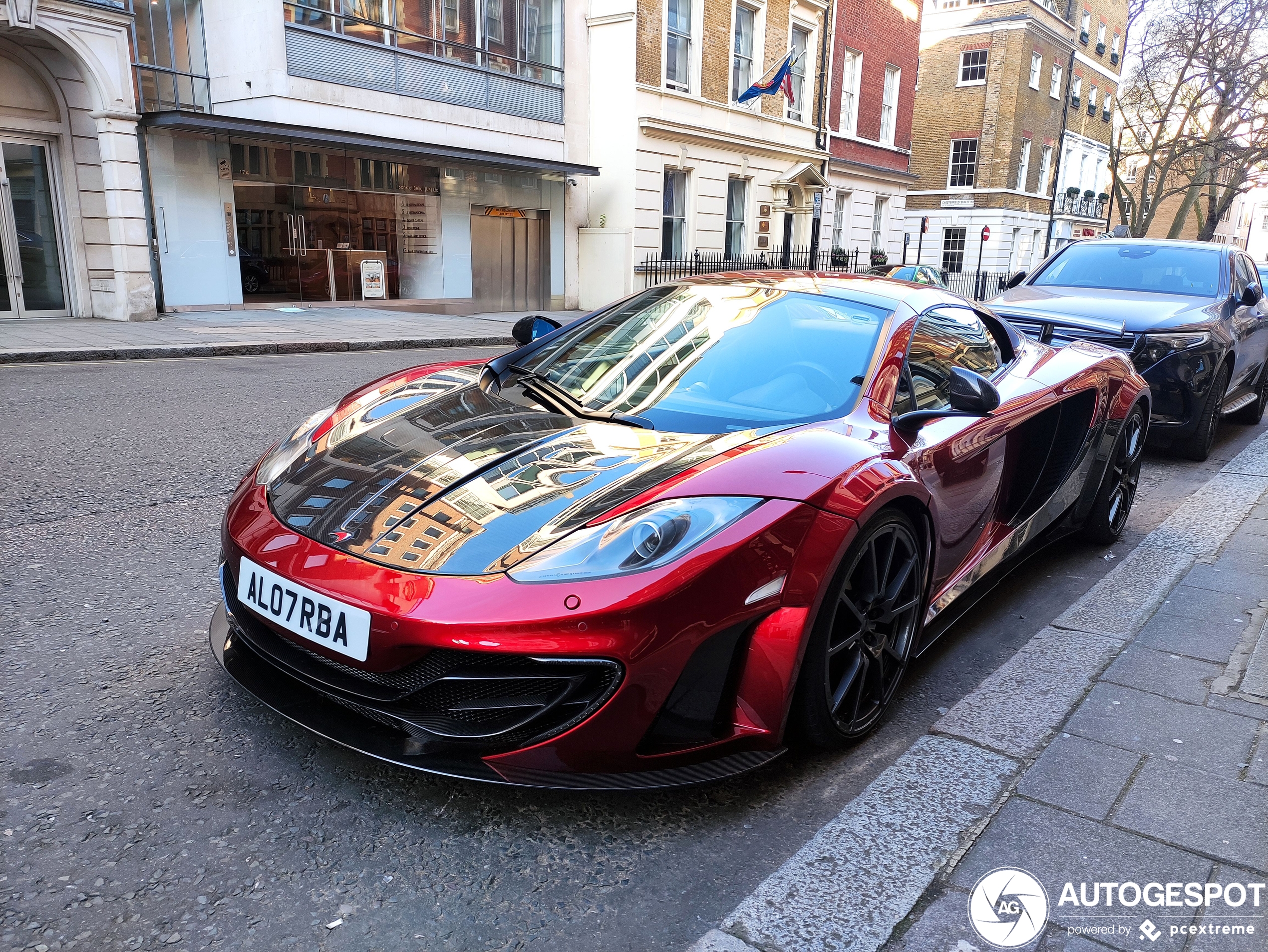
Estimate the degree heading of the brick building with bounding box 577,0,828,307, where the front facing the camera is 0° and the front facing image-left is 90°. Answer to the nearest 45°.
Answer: approximately 315°

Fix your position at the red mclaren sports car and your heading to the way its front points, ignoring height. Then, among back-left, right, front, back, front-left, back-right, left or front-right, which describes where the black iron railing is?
back-right

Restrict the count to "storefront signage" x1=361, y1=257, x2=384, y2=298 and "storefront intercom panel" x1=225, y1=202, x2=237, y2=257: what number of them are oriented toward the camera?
2

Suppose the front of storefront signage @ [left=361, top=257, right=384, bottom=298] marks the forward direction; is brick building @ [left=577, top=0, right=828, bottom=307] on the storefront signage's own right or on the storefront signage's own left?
on the storefront signage's own left

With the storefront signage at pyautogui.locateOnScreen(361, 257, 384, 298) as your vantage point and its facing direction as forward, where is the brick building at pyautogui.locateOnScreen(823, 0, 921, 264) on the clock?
The brick building is roughly at 8 o'clock from the storefront signage.

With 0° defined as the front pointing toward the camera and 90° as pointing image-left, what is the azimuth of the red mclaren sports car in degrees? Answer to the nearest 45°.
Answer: approximately 45°

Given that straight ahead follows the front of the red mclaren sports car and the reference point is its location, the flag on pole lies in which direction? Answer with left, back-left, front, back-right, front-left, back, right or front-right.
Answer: back-right

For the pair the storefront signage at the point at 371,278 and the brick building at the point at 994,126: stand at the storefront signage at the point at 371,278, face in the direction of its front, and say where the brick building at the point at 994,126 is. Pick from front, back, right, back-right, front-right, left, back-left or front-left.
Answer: back-left

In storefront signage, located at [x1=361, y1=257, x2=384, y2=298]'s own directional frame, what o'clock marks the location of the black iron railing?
The black iron railing is roughly at 8 o'clock from the storefront signage.

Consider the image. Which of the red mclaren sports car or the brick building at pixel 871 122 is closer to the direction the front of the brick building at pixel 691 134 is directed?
the red mclaren sports car

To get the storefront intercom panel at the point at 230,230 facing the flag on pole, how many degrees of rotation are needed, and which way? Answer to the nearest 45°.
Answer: approximately 90° to its left

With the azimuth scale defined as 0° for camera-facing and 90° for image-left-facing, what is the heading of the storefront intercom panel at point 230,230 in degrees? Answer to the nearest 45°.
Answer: approximately 0°
